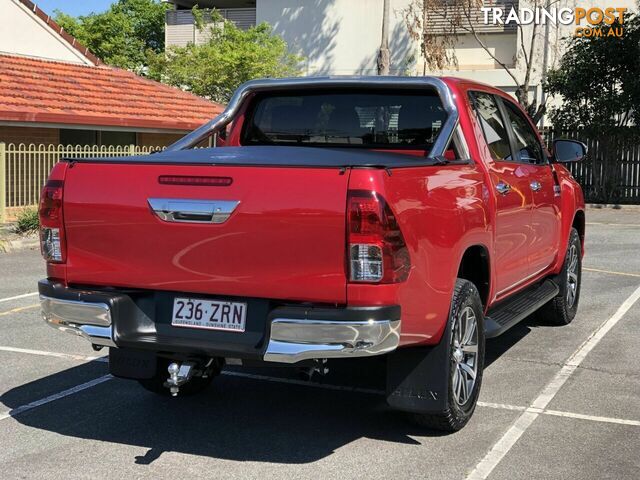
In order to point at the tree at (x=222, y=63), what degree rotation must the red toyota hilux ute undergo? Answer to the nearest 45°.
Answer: approximately 45° to its left

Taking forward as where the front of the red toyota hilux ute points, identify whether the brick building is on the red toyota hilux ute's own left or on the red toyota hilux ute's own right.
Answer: on the red toyota hilux ute's own left

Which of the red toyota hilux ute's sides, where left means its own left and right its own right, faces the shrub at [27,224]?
left

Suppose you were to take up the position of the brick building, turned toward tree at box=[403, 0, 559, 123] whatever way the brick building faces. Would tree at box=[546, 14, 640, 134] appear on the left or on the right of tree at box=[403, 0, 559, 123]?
right

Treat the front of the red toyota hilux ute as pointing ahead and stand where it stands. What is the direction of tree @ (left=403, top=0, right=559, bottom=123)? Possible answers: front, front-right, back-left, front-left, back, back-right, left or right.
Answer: front-left

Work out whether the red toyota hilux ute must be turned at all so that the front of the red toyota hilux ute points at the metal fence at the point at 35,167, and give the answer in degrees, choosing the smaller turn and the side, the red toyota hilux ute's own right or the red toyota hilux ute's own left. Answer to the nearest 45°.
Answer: approximately 45° to the red toyota hilux ute's own left

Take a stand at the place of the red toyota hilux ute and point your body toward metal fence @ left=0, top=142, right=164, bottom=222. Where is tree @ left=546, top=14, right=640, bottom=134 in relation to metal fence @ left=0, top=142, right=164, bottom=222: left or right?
right

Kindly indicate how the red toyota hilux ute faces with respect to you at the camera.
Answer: facing away from the viewer and to the right of the viewer
